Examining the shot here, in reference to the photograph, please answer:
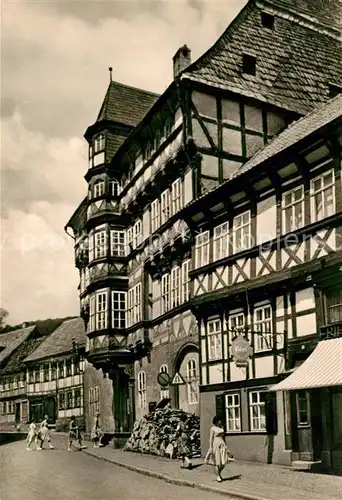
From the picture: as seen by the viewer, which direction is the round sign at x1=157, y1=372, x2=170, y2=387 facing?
toward the camera

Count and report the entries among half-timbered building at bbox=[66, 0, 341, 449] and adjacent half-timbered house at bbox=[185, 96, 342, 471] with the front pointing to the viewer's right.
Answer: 0

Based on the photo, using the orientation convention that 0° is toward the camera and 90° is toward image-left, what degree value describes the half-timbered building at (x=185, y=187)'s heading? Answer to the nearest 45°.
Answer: approximately 45°

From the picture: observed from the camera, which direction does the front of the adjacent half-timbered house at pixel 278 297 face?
facing the viewer and to the left of the viewer

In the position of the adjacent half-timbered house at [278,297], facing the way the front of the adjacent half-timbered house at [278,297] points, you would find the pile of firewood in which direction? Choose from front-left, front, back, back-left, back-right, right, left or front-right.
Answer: right

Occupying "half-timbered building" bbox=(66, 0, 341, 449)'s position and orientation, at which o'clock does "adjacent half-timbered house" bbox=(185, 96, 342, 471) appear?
The adjacent half-timbered house is roughly at 10 o'clock from the half-timbered building.

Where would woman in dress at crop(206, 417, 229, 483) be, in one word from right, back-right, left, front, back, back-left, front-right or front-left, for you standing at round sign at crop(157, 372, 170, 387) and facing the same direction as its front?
front

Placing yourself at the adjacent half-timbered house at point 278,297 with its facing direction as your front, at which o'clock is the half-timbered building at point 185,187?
The half-timbered building is roughly at 4 o'clock from the adjacent half-timbered house.
